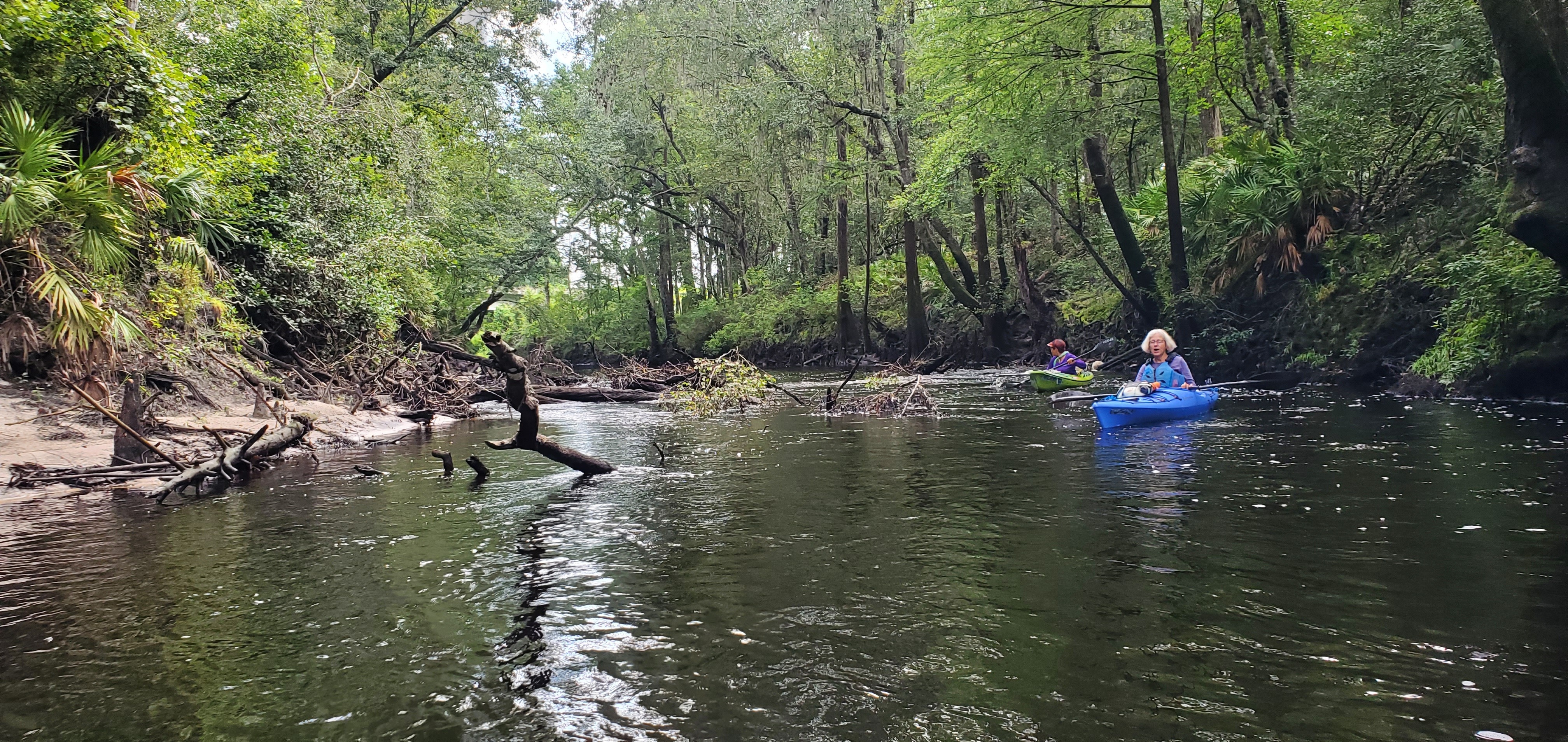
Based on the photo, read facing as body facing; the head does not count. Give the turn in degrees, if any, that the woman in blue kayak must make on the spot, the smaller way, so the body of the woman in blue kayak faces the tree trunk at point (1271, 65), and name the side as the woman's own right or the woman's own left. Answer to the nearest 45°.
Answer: approximately 180°

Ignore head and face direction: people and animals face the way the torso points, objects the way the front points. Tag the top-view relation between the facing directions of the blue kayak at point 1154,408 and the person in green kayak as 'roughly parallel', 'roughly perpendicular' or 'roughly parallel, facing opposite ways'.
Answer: roughly parallel

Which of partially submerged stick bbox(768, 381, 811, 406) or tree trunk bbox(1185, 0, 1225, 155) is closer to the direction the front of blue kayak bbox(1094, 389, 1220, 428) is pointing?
the partially submerged stick

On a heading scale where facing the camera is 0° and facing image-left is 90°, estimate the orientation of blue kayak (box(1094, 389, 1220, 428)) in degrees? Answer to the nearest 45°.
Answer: approximately 45°

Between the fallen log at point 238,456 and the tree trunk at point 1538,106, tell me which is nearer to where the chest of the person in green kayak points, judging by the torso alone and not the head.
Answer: the fallen log

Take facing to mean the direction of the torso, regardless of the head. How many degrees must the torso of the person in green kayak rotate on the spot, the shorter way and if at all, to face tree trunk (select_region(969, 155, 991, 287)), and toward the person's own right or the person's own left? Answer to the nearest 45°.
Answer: approximately 135° to the person's own right

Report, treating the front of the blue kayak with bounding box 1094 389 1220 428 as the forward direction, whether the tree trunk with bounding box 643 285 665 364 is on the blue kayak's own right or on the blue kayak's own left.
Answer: on the blue kayak's own right

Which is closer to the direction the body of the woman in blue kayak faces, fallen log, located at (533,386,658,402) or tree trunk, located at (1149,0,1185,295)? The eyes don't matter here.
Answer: the fallen log

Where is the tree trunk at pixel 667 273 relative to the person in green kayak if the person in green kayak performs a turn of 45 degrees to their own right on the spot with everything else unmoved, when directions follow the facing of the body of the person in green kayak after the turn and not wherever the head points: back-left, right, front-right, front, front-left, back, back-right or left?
front-right

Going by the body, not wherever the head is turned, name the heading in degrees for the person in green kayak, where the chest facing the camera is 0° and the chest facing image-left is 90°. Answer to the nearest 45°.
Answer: approximately 45°

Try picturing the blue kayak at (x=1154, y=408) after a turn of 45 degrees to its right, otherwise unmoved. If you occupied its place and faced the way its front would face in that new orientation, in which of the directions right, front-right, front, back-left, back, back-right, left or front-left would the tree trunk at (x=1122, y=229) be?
right

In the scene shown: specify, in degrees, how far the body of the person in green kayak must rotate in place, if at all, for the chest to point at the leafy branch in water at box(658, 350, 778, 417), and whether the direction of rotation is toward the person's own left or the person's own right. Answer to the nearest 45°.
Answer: approximately 45° to the person's own right

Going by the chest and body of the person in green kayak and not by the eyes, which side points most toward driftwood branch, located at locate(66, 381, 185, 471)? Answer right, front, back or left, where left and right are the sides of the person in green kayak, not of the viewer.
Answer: front

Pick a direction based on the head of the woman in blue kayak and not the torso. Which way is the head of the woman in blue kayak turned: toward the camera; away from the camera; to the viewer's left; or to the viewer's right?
toward the camera

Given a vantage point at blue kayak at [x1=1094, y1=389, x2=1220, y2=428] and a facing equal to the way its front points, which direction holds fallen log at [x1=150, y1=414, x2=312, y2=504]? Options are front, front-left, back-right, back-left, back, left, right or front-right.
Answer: front

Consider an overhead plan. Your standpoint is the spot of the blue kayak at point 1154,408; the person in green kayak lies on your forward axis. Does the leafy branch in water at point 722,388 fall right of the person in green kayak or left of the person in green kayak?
left

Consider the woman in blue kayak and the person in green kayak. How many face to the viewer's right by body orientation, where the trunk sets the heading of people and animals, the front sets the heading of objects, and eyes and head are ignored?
0

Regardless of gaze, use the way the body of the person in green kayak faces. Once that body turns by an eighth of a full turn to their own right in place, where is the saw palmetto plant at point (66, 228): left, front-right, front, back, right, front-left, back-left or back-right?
front-left

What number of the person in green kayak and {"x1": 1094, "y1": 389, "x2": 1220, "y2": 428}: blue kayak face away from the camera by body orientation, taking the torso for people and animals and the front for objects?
0
